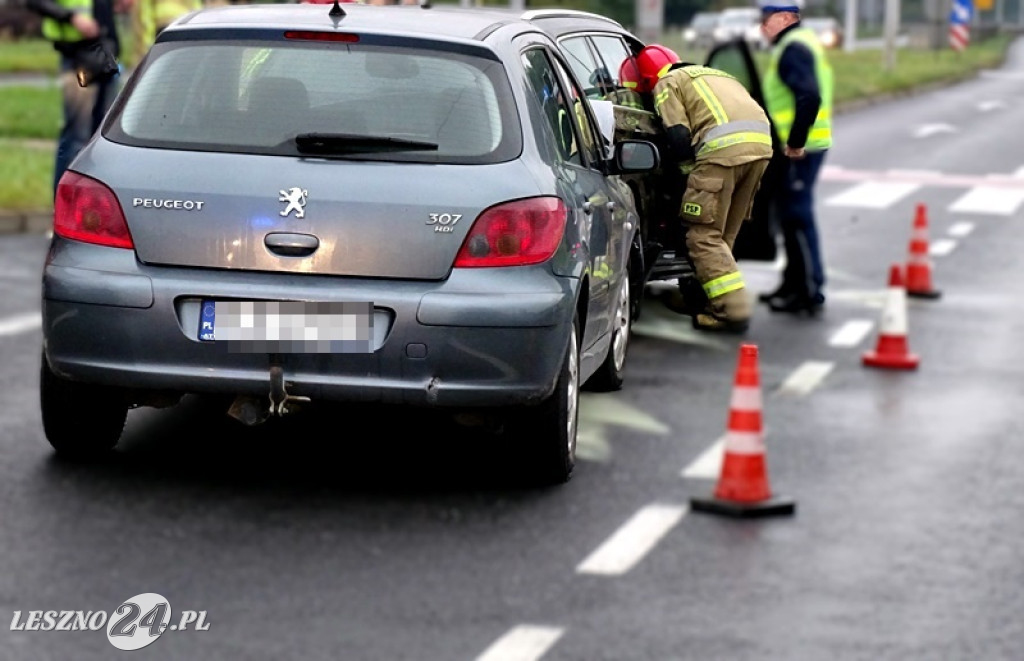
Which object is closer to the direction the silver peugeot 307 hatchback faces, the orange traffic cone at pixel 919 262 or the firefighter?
the orange traffic cone

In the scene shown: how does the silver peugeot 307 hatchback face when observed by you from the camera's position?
facing away from the viewer
